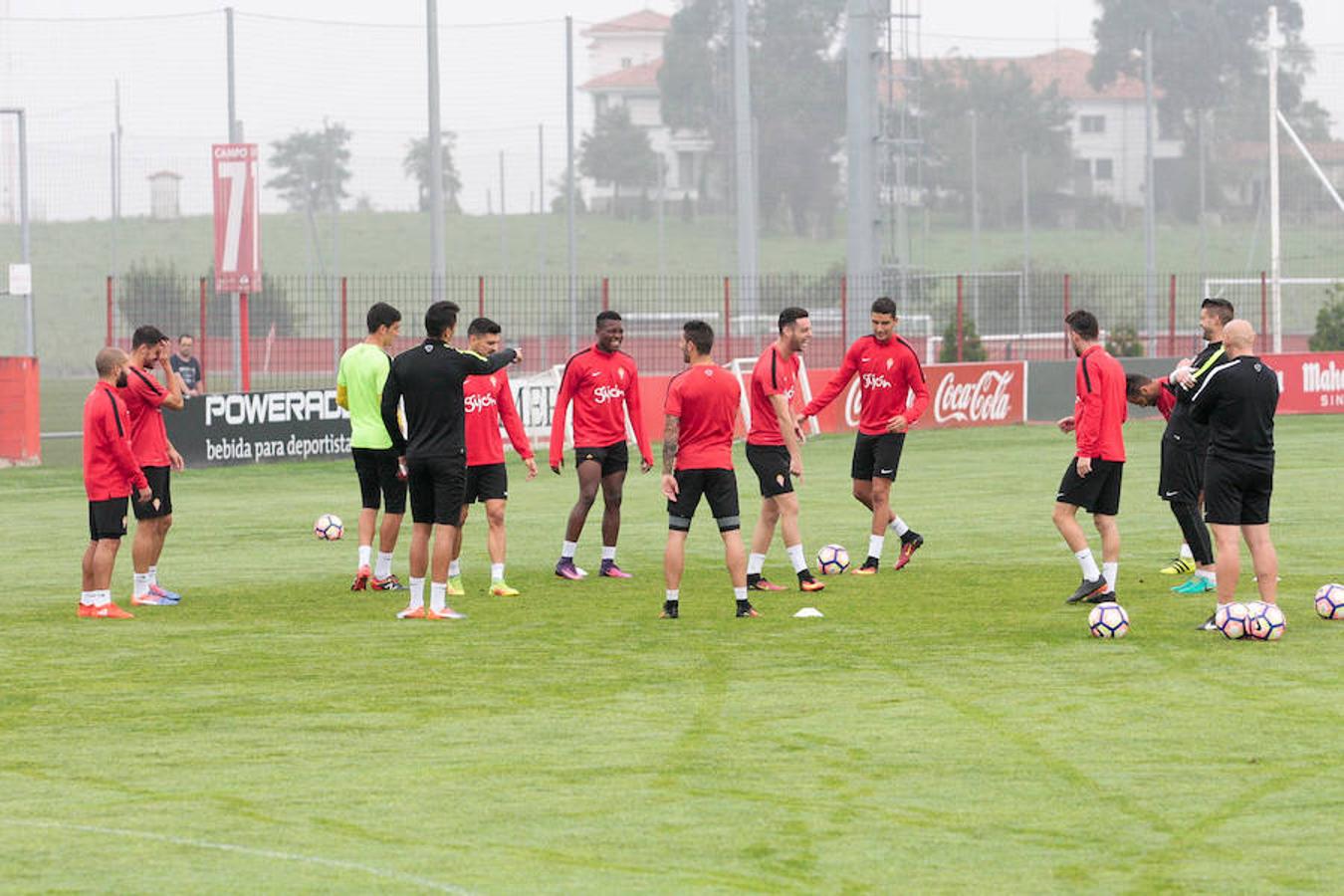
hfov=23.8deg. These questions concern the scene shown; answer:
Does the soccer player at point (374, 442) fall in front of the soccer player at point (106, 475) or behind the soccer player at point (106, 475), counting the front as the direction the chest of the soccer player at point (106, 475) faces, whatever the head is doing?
in front

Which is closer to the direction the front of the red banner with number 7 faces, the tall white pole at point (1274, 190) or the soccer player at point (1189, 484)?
the soccer player

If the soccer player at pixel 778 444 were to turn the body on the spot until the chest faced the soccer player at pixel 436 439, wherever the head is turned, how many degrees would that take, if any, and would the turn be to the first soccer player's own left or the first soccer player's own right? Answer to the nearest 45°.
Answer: approximately 135° to the first soccer player's own right

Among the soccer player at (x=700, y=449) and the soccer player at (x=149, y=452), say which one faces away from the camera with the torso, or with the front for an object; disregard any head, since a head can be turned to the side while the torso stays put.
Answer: the soccer player at (x=700, y=449)

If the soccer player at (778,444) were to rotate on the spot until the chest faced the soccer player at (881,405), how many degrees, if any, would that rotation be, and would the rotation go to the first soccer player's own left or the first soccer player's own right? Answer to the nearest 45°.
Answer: approximately 45° to the first soccer player's own left

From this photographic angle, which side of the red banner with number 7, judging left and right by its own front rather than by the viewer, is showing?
front

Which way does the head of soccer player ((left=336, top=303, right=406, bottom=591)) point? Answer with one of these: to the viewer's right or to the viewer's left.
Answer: to the viewer's right

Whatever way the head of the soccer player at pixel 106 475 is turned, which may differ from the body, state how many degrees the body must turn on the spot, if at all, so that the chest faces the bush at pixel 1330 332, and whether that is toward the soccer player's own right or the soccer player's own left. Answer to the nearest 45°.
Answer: approximately 45° to the soccer player's own left

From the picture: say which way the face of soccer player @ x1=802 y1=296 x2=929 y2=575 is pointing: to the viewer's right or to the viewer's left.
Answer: to the viewer's left

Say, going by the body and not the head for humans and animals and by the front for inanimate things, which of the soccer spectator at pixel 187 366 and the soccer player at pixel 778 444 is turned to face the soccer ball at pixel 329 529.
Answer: the soccer spectator at pixel 187 366

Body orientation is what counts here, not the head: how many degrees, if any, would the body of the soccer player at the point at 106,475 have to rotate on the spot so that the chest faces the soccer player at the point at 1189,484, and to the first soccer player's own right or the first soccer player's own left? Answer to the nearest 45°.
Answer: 0° — they already face them

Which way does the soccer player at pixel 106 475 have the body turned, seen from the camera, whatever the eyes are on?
to the viewer's right

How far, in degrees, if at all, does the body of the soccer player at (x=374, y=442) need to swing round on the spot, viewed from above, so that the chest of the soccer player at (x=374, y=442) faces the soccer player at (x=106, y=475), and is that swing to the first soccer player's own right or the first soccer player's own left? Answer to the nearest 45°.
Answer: approximately 180°

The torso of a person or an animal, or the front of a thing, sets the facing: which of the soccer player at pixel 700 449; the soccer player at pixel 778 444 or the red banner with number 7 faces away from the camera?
the soccer player at pixel 700 449

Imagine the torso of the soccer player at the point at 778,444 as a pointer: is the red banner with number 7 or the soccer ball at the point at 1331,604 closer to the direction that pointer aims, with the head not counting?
the soccer ball

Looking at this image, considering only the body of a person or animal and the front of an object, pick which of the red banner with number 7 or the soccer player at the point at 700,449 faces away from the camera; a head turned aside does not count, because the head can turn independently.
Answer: the soccer player

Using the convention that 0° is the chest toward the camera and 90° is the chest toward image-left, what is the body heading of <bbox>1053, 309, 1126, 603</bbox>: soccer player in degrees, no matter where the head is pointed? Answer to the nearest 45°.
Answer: approximately 135°

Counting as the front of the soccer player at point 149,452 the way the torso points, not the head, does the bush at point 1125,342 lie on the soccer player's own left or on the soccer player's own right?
on the soccer player's own left

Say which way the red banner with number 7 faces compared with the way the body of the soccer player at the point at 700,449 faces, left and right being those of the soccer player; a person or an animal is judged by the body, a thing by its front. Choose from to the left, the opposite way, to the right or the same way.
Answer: the opposite way
